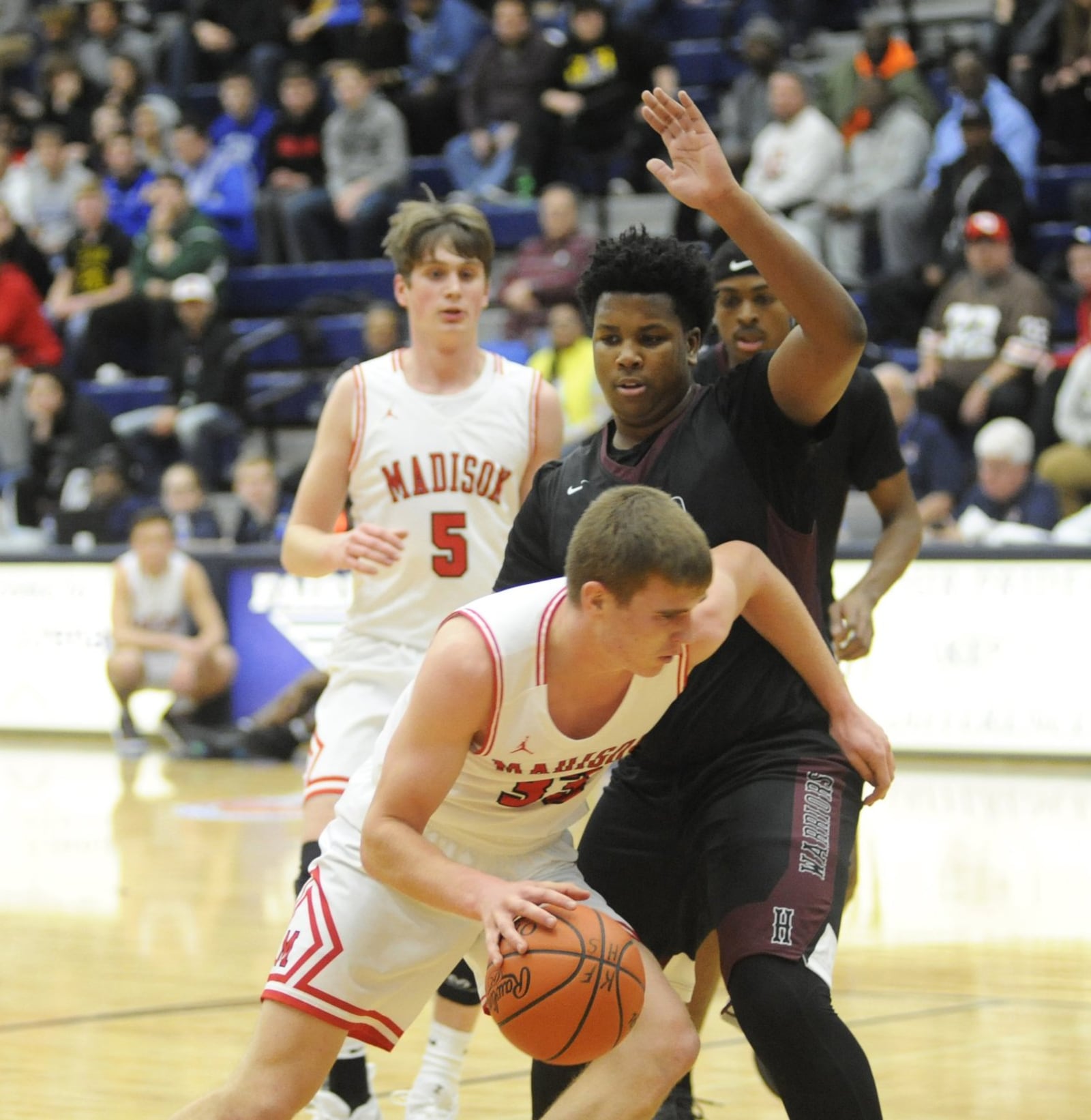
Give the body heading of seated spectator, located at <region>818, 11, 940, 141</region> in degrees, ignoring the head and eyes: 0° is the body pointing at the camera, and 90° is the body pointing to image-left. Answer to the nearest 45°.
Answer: approximately 0°

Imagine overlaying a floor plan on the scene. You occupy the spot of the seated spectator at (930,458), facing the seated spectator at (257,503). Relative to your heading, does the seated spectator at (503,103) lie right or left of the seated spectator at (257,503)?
right

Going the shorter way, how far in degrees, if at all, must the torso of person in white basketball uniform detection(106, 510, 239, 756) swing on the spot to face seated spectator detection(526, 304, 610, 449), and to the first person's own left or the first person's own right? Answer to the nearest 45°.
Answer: approximately 90° to the first person's own left

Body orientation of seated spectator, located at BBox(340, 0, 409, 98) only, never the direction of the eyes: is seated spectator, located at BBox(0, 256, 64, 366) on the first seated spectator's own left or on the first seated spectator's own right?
on the first seated spectator's own right

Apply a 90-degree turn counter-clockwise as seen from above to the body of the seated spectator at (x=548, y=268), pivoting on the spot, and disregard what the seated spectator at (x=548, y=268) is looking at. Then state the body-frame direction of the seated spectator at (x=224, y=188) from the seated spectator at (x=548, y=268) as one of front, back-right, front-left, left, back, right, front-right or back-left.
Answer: back

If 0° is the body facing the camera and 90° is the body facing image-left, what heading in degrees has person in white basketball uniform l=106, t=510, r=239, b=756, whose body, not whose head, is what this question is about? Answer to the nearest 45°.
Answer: approximately 0°

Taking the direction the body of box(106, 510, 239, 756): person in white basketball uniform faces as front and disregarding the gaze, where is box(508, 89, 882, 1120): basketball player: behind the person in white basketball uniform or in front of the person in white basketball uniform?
in front

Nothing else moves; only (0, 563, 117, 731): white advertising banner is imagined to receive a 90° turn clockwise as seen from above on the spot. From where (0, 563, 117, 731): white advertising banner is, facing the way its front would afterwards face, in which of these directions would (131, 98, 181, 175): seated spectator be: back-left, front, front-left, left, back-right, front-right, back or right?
right

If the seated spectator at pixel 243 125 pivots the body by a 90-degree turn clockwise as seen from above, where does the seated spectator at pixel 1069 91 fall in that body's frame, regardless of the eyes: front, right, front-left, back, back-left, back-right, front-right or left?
back-left

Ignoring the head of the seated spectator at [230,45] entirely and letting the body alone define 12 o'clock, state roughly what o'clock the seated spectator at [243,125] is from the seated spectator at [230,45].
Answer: the seated spectator at [243,125] is roughly at 12 o'clock from the seated spectator at [230,45].
